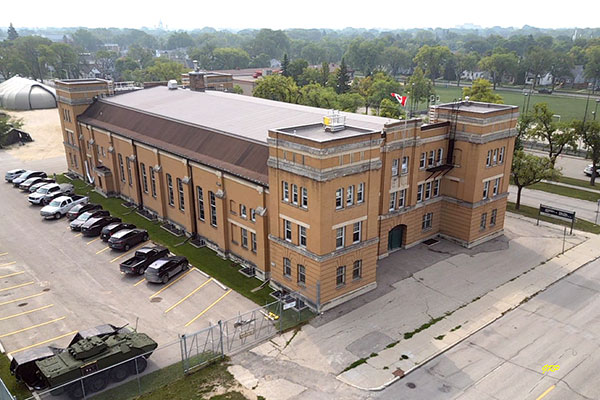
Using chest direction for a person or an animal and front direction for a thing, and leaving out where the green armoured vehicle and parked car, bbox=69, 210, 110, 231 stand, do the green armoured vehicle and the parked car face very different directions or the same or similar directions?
very different directions

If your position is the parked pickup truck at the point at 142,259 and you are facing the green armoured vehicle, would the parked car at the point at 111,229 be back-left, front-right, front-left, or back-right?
back-right

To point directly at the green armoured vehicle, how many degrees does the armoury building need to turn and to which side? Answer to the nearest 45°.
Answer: approximately 90° to its right

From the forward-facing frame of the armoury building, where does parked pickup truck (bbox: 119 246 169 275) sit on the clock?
The parked pickup truck is roughly at 4 o'clock from the armoury building.

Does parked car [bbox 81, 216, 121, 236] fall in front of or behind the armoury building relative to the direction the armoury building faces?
behind
